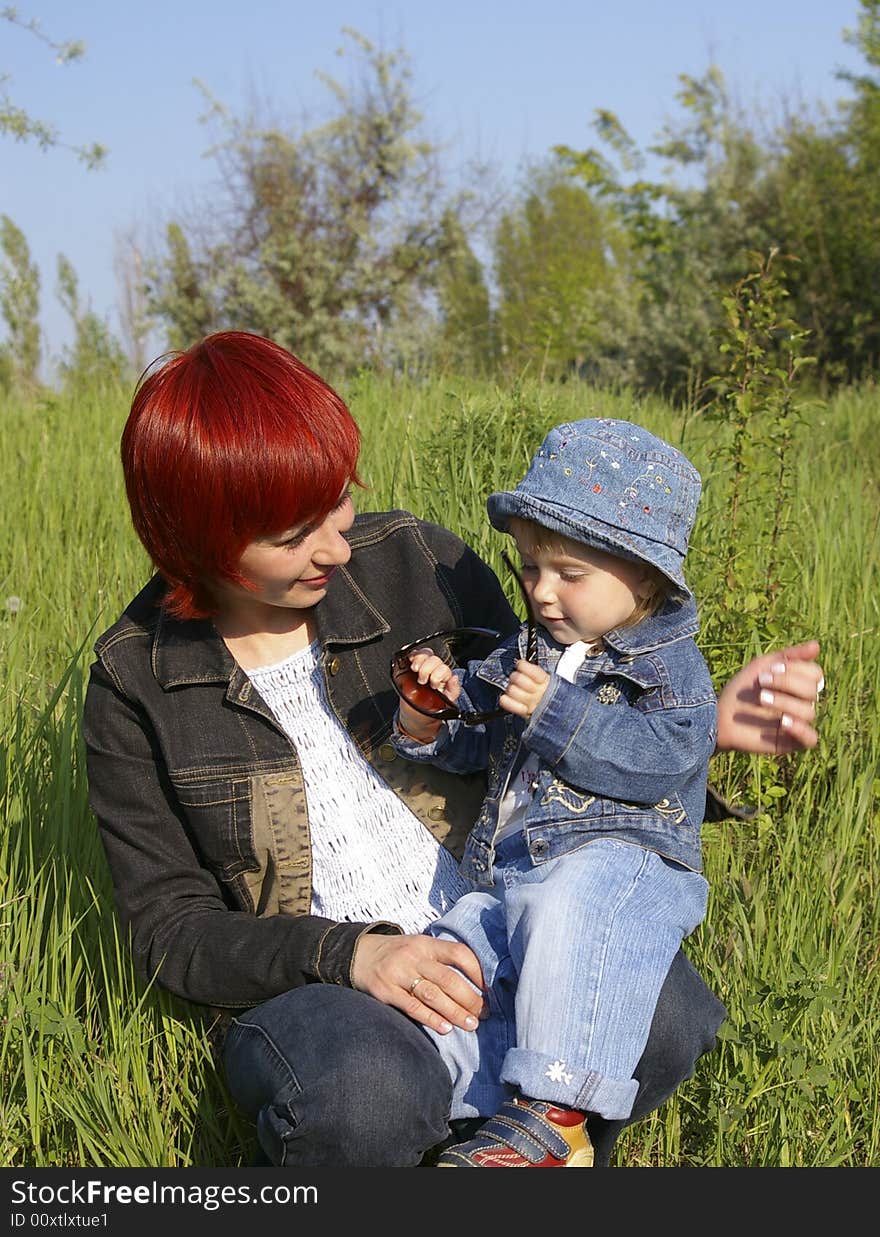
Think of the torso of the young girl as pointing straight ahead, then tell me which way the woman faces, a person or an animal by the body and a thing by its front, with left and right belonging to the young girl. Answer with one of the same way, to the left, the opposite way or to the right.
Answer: to the left

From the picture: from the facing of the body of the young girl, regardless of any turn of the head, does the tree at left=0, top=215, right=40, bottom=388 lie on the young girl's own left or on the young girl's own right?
on the young girl's own right

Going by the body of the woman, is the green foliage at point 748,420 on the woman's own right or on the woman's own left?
on the woman's own left

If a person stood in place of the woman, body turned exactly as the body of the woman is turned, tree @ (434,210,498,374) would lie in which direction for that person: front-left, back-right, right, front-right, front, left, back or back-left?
back-left

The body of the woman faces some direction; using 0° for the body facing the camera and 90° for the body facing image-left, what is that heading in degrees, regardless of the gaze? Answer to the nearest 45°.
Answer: approximately 315°

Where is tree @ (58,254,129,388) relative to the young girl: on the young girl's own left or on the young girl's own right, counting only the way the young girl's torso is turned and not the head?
on the young girl's own right

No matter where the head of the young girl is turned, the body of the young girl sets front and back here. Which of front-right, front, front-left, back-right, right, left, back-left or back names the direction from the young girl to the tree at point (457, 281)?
back-right

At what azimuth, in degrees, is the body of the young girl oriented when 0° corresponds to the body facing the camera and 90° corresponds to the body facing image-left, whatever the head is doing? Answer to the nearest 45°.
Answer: approximately 45°

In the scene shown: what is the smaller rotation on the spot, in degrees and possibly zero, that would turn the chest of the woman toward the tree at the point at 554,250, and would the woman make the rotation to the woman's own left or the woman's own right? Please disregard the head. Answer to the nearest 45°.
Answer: approximately 135° to the woman's own left

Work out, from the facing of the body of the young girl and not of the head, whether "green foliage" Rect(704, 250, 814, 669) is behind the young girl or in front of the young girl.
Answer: behind

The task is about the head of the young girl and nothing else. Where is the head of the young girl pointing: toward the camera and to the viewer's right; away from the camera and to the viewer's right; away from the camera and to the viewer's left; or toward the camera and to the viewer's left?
toward the camera and to the viewer's left

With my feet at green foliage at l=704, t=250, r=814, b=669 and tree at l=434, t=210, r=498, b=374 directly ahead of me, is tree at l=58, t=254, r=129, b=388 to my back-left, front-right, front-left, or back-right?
front-left
